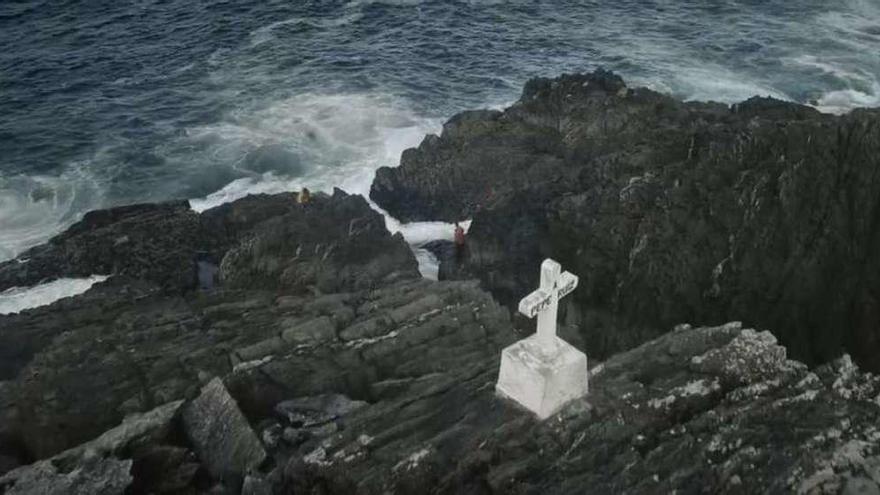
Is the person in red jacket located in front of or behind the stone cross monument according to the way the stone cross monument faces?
behind

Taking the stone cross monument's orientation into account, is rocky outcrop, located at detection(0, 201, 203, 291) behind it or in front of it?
behind

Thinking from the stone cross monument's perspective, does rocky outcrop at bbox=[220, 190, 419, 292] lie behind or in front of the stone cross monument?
behind

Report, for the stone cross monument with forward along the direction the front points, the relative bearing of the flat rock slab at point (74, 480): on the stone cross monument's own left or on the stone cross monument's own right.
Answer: on the stone cross monument's own right

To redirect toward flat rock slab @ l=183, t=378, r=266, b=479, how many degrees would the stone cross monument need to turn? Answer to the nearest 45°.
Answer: approximately 135° to its right

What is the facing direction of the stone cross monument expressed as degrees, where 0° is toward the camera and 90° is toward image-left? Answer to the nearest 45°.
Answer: approximately 315°
